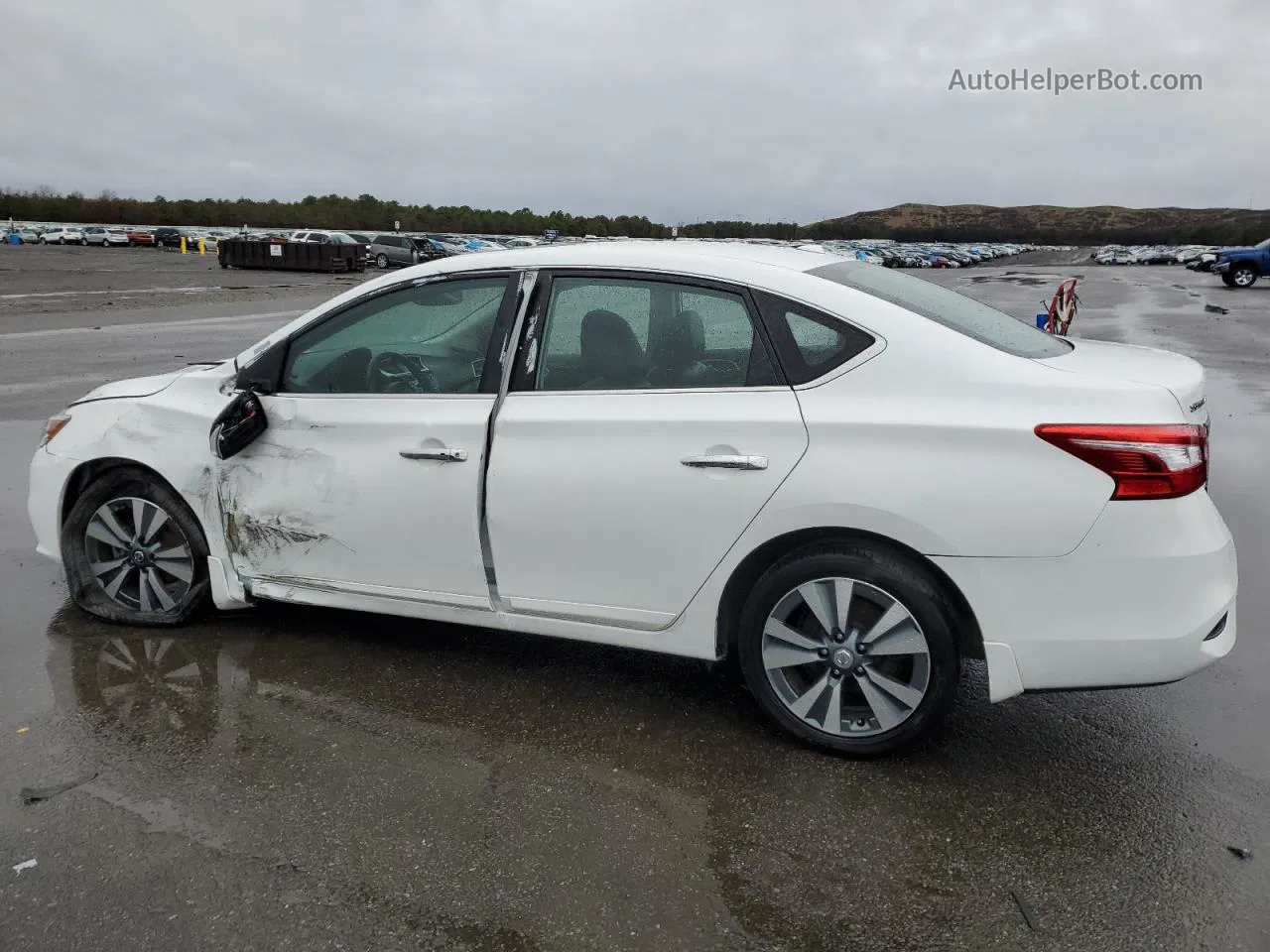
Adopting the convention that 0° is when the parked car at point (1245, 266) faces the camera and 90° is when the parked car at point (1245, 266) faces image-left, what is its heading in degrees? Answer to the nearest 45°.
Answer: approximately 90°

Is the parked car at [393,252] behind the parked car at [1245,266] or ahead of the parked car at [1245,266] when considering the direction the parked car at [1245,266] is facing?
ahead

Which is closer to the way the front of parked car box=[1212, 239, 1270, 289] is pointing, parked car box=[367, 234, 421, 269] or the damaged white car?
the parked car

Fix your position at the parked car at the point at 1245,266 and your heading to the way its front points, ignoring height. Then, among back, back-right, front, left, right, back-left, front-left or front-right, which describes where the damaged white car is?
left
